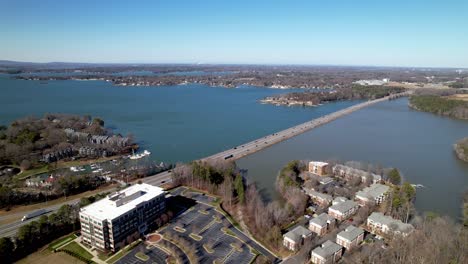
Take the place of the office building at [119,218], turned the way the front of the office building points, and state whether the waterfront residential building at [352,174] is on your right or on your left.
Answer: on your left

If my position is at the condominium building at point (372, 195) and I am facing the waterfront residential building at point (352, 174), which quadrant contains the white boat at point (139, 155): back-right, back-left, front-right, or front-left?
front-left

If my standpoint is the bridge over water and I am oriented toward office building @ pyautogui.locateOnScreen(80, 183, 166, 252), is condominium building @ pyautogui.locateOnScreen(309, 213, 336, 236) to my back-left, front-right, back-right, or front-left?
front-left

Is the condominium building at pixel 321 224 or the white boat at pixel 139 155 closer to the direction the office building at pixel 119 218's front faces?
the condominium building

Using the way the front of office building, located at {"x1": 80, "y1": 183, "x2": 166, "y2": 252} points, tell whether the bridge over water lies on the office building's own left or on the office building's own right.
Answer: on the office building's own left

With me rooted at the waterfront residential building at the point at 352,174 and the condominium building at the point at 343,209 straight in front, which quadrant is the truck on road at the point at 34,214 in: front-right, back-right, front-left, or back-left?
front-right
